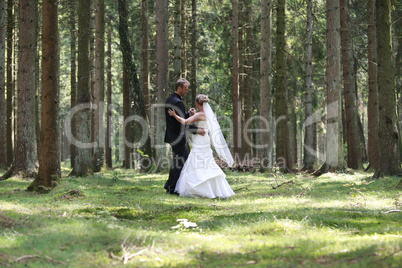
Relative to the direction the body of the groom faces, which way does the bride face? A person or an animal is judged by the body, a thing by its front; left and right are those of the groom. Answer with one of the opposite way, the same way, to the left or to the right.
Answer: the opposite way

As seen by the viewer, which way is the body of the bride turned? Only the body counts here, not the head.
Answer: to the viewer's left

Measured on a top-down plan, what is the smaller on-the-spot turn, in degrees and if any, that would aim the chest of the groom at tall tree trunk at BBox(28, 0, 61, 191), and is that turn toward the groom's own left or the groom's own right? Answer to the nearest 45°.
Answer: approximately 180°

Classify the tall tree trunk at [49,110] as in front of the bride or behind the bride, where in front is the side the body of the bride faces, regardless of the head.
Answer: in front

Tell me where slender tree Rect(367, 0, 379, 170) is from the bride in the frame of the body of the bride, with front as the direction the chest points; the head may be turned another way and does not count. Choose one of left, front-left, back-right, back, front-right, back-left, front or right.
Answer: back-right

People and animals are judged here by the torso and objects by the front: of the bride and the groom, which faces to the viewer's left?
the bride

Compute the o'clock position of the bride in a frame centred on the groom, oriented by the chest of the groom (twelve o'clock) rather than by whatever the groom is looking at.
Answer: The bride is roughly at 1 o'clock from the groom.

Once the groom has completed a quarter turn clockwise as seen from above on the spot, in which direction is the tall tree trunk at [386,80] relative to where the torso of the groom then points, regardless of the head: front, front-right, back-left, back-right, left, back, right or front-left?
left

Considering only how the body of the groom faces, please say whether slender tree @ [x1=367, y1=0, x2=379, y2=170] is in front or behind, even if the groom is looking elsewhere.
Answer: in front

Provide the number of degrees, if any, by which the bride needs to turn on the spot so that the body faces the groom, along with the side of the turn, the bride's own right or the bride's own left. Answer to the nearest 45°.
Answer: approximately 45° to the bride's own right

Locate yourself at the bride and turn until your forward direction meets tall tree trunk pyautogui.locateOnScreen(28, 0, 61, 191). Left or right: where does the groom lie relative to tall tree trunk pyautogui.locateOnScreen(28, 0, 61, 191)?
right

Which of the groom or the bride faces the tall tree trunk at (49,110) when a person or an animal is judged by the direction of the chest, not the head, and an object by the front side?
the bride

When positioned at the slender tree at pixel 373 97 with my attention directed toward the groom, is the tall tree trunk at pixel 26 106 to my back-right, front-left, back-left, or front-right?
front-right

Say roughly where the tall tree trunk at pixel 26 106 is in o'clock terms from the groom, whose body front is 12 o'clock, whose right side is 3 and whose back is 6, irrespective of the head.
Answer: The tall tree trunk is roughly at 7 o'clock from the groom.

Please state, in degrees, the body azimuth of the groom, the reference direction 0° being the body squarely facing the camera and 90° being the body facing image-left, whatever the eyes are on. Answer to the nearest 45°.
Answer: approximately 270°

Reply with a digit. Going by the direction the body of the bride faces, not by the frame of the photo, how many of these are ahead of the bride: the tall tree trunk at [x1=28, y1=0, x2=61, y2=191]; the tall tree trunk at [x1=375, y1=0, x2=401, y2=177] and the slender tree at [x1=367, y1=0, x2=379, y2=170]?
1

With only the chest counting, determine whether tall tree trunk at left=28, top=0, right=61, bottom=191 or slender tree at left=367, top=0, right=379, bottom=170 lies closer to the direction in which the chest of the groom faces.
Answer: the slender tree
